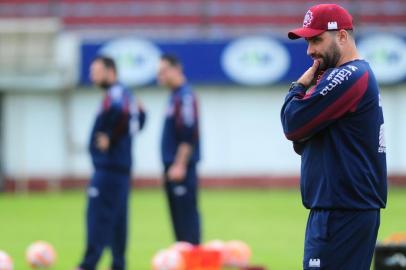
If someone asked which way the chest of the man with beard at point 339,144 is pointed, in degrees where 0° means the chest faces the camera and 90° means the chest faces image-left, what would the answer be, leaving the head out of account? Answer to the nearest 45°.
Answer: approximately 90°

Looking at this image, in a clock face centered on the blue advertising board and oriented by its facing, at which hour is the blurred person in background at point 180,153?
The blurred person in background is roughly at 12 o'clock from the blue advertising board.

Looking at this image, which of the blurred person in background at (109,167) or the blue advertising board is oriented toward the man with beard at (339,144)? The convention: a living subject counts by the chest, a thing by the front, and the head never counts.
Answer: the blue advertising board

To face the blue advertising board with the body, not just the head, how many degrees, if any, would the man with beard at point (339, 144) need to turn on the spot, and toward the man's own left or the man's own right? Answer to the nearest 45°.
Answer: approximately 90° to the man's own right

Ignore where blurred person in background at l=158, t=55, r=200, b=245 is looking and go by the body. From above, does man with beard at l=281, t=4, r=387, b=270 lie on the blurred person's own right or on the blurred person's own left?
on the blurred person's own left

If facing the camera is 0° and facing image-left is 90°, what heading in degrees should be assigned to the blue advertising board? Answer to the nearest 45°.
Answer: approximately 0°

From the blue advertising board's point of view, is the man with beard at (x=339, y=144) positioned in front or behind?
in front
